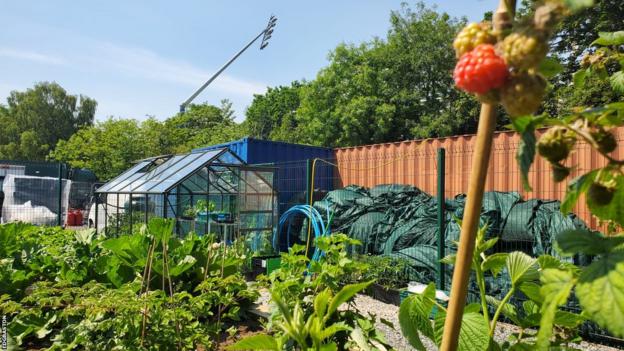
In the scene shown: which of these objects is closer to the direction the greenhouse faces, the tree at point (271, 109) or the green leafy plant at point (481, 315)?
the green leafy plant

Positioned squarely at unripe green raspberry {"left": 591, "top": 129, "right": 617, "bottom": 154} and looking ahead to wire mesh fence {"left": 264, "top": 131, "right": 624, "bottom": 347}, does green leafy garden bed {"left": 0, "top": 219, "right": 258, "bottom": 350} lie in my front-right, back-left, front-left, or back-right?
front-left

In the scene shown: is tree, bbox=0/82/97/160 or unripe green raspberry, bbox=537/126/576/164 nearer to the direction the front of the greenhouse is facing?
the unripe green raspberry

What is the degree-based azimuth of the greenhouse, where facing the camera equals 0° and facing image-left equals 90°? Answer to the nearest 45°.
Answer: approximately 315°

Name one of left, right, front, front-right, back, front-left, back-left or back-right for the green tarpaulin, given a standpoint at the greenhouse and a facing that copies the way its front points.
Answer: front

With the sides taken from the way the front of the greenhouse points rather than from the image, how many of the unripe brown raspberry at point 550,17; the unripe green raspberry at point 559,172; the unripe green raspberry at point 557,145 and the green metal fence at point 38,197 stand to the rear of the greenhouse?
1

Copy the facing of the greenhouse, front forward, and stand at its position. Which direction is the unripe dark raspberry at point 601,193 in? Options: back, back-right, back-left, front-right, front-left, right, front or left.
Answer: front-right

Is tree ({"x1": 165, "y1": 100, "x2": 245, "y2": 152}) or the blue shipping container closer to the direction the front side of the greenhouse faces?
the blue shipping container

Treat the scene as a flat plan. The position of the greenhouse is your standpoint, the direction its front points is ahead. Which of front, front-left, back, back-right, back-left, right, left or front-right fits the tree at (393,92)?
left

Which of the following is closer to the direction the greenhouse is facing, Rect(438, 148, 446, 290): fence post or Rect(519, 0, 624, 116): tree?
the fence post

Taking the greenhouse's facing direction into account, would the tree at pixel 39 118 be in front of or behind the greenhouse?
behind

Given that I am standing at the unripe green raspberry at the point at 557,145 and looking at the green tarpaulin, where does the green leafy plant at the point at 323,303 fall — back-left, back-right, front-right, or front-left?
front-left

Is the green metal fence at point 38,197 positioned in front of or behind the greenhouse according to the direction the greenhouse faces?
behind
